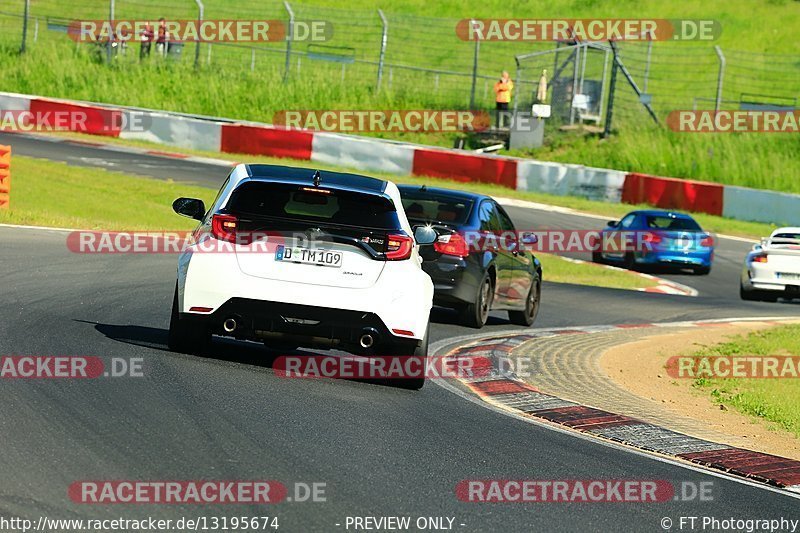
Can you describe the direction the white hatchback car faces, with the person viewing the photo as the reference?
facing away from the viewer

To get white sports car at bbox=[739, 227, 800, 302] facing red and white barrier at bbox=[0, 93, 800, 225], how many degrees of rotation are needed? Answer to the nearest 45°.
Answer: approximately 45° to its left

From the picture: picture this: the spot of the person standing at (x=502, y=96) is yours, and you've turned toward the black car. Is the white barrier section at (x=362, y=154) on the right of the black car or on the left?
right

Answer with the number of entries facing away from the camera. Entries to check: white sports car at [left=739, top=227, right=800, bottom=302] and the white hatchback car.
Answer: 2

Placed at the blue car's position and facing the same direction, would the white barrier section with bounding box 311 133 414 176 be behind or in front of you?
in front

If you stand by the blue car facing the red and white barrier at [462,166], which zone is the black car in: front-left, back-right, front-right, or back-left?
back-left

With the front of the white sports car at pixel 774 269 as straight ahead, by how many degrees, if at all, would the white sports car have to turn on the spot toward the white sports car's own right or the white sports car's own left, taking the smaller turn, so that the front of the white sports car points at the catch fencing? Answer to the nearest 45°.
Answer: approximately 45° to the white sports car's own left

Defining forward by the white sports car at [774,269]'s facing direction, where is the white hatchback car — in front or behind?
behind

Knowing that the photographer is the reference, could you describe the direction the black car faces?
facing away from the viewer and to the right of the viewer

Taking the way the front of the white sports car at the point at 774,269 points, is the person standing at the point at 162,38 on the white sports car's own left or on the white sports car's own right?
on the white sports car's own left

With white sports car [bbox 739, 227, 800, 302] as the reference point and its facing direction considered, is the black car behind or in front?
behind

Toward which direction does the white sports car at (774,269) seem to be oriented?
away from the camera
